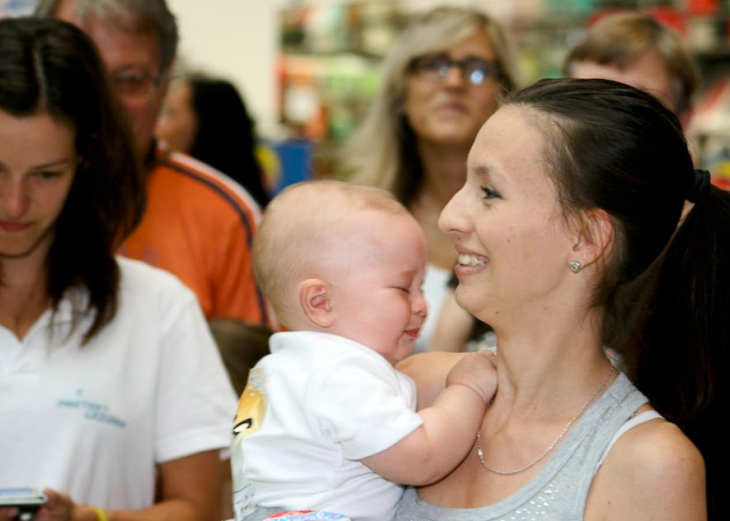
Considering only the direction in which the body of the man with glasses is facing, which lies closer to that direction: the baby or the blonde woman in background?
the baby

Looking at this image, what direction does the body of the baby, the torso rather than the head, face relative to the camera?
to the viewer's right

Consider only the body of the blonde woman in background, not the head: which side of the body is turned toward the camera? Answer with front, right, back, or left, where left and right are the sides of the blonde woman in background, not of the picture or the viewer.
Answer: front

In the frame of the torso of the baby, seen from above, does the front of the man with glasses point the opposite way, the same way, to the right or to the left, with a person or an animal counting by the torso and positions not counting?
to the right

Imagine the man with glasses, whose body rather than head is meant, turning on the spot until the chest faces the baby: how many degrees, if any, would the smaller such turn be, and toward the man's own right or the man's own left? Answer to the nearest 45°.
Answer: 0° — they already face them

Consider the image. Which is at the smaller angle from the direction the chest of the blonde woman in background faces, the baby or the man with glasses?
the baby

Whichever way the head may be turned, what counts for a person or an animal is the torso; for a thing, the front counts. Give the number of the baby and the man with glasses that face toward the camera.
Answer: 1

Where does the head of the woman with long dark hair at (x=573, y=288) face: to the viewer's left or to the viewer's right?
to the viewer's left

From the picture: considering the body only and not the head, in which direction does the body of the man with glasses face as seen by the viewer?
toward the camera

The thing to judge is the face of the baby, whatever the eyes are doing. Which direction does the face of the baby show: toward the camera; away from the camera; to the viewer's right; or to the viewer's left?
to the viewer's right

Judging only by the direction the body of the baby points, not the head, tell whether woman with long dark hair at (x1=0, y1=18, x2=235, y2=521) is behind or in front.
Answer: behind

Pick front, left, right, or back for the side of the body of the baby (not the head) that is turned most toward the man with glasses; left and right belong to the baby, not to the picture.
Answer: left
